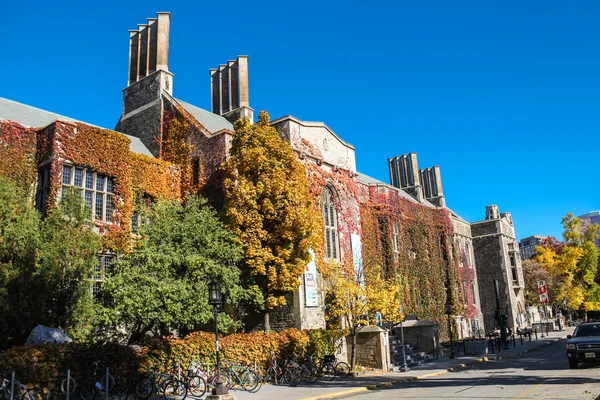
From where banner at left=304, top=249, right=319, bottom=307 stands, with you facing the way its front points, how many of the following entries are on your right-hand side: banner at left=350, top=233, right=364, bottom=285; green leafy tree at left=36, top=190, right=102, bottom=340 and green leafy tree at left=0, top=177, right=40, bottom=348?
2

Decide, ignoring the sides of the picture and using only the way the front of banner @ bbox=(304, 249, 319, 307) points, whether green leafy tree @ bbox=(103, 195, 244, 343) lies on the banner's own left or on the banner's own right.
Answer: on the banner's own right

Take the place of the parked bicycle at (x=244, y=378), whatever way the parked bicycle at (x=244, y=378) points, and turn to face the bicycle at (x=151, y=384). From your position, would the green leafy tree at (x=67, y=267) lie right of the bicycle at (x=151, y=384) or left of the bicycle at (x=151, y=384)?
right

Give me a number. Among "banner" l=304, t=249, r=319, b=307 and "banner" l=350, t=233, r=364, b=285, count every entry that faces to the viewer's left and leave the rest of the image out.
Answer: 0

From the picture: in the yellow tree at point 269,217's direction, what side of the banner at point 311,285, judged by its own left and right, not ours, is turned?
right

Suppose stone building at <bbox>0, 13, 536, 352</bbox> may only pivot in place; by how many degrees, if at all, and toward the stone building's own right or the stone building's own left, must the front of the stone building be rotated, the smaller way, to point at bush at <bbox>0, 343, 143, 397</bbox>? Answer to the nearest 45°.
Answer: approximately 45° to the stone building's own right

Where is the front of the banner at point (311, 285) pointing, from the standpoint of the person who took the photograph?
facing the viewer and to the right of the viewer

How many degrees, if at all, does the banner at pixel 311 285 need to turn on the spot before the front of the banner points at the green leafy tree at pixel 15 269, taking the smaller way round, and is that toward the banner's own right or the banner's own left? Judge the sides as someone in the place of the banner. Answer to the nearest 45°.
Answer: approximately 90° to the banner's own right

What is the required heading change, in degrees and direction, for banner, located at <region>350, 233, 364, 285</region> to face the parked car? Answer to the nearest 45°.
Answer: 0° — it already faces it
